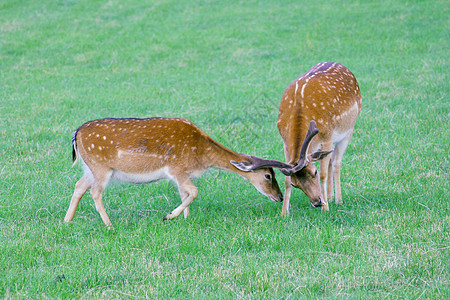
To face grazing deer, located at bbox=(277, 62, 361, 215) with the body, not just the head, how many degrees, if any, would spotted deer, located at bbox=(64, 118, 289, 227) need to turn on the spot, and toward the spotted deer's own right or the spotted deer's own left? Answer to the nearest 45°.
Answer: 0° — it already faces it

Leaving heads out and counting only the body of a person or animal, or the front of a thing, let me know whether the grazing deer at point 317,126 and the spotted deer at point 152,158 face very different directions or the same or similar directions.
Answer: very different directions

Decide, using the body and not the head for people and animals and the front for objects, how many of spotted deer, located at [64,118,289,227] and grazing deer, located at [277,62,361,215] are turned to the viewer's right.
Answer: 1

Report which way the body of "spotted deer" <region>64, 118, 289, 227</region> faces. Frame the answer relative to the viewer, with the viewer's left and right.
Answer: facing to the right of the viewer

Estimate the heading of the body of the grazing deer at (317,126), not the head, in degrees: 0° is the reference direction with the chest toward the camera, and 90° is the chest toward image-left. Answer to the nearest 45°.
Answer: approximately 45°

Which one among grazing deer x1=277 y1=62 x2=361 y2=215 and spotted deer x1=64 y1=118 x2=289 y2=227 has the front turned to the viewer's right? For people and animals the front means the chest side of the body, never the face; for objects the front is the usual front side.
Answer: the spotted deer

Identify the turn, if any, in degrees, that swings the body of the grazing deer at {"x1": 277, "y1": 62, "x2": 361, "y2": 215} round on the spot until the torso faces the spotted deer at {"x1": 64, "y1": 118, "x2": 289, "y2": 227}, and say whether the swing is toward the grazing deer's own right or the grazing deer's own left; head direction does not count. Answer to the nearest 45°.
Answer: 0° — it already faces it
